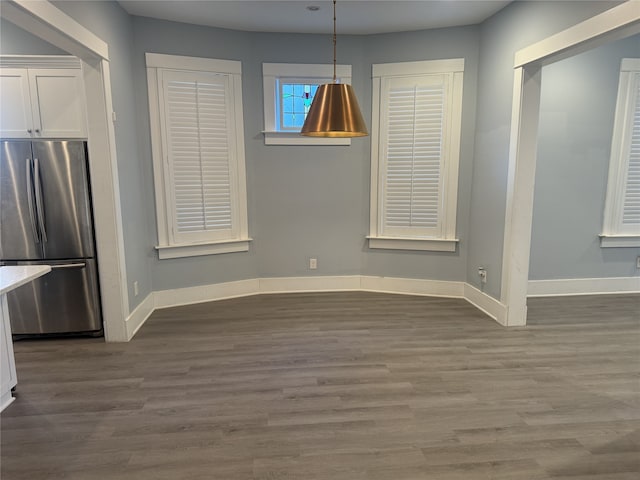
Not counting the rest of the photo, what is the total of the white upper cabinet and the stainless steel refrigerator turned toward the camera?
2

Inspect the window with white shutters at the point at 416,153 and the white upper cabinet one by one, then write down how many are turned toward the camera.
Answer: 2

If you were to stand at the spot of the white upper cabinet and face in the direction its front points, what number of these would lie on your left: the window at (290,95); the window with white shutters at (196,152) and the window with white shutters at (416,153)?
3

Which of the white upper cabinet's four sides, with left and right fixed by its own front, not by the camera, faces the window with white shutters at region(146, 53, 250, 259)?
left

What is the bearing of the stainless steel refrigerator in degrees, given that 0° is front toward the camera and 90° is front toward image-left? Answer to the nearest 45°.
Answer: approximately 0°

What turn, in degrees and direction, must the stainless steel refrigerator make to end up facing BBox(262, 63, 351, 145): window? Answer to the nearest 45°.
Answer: approximately 90° to its left

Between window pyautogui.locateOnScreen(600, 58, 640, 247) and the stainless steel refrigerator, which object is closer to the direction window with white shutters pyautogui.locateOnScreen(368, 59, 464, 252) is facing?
the stainless steel refrigerator

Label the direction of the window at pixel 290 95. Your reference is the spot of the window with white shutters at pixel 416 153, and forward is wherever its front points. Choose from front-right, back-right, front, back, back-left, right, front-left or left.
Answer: right
